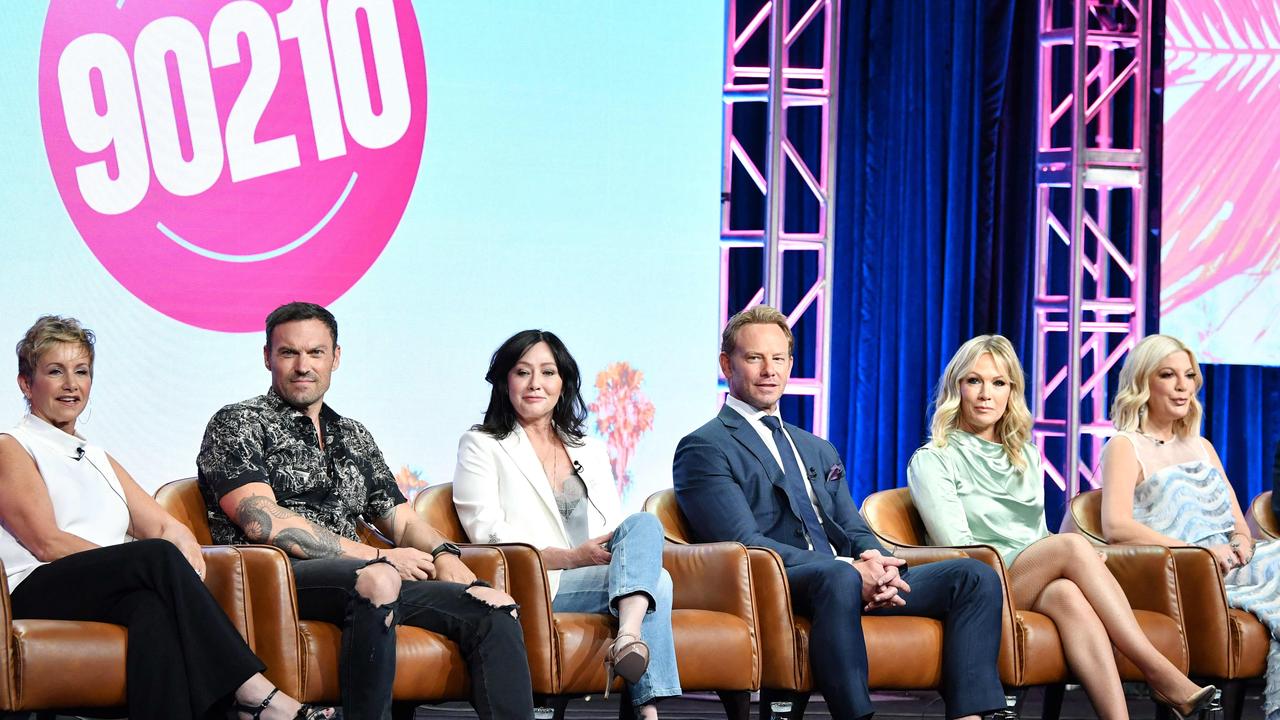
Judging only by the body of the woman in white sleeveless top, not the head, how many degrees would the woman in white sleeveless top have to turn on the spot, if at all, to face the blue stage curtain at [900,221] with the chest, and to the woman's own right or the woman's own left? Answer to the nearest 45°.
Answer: approximately 90° to the woman's own left

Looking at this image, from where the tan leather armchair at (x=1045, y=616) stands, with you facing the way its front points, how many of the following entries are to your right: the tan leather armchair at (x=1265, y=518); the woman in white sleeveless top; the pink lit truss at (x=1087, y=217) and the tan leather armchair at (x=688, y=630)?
2

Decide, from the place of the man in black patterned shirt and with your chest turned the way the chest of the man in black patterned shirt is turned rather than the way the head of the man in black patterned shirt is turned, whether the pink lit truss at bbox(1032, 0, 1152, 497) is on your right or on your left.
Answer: on your left

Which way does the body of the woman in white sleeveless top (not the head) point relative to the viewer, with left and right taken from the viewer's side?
facing the viewer and to the right of the viewer

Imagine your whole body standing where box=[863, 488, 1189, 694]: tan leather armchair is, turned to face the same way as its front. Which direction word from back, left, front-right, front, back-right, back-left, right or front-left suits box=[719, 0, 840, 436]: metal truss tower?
back

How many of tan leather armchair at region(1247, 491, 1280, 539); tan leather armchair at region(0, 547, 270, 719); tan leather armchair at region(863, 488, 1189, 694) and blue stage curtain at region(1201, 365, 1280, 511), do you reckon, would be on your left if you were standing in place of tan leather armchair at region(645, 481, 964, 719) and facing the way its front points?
3

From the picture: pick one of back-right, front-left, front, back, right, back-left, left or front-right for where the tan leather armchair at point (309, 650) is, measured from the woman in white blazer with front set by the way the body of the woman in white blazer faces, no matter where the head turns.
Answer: right

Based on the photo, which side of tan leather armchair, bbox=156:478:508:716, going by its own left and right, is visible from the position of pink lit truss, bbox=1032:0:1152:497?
left

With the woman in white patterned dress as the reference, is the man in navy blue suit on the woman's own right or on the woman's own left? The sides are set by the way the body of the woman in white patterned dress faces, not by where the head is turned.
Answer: on the woman's own right
